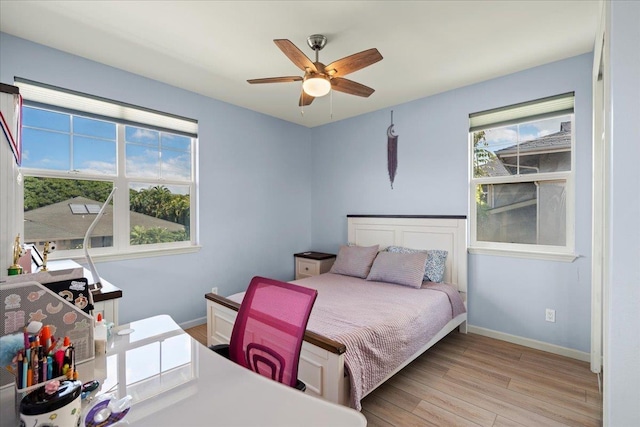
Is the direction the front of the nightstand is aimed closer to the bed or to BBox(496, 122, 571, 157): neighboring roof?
the bed

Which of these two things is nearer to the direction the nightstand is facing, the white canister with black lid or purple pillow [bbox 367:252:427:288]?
the white canister with black lid

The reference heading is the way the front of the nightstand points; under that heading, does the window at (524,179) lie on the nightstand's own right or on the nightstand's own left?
on the nightstand's own left

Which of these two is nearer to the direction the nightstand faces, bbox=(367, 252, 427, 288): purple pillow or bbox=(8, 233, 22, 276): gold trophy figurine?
the gold trophy figurine

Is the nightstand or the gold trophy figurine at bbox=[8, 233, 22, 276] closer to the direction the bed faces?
the gold trophy figurine

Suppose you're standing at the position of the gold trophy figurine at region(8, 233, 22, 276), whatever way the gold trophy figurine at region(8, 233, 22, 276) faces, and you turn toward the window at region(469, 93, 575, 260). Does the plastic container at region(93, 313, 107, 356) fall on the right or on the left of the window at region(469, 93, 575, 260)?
right

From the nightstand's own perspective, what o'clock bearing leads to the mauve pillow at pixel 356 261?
The mauve pillow is roughly at 9 o'clock from the nightstand.
